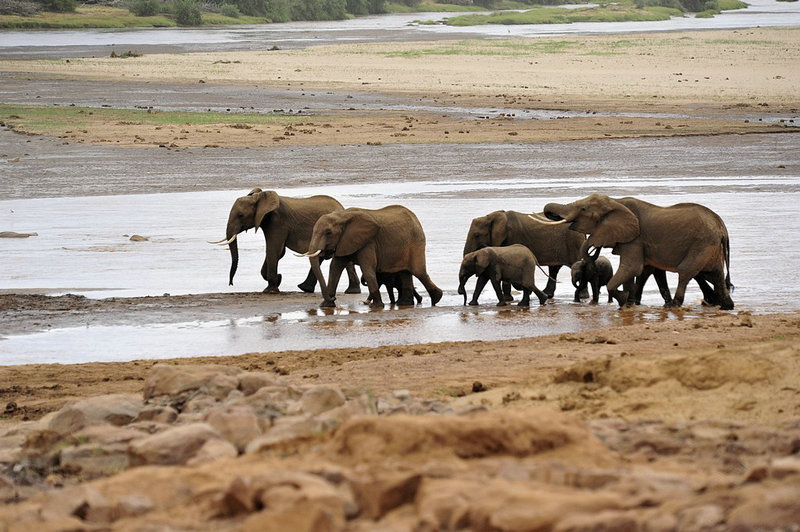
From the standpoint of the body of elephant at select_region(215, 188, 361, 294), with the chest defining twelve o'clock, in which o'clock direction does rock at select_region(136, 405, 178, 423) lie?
The rock is roughly at 9 o'clock from the elephant.

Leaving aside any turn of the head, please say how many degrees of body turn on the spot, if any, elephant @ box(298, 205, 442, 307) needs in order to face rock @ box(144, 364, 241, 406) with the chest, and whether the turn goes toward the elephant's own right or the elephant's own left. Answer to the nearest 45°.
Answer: approximately 90° to the elephant's own left

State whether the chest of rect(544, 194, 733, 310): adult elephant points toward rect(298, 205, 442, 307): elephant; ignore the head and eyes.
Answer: yes

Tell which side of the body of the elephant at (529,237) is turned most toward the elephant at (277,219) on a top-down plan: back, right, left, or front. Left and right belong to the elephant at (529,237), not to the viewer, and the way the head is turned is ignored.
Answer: front

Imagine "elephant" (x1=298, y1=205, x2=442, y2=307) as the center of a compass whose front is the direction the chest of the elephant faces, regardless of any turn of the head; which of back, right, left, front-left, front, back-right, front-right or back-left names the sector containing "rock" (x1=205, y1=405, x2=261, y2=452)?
left

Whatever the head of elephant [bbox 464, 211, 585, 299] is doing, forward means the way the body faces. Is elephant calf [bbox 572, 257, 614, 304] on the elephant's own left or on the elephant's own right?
on the elephant's own left

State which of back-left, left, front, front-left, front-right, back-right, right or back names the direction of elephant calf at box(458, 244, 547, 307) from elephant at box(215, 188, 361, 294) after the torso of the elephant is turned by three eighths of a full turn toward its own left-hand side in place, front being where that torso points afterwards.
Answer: front

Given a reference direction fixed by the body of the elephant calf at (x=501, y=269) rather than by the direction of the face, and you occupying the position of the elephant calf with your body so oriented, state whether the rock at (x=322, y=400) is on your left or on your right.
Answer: on your left

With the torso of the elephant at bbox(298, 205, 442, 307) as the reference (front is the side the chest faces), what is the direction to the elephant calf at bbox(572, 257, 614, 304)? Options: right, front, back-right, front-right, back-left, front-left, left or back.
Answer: back

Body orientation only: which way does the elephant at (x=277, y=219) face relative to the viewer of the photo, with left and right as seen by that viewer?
facing to the left of the viewer

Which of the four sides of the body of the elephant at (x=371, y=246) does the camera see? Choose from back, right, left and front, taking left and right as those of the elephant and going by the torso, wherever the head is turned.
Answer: left

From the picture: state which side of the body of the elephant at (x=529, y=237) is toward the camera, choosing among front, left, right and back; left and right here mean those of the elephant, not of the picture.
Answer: left

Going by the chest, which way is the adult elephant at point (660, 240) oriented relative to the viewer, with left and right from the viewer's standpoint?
facing to the left of the viewer

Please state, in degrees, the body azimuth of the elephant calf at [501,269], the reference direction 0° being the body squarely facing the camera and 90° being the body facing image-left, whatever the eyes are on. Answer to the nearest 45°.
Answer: approximately 90°
